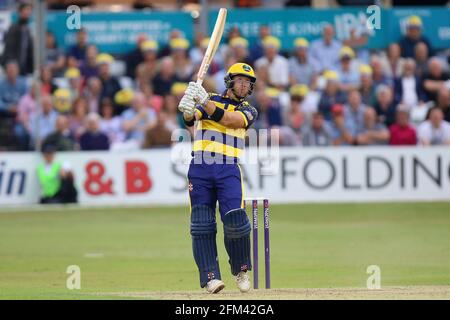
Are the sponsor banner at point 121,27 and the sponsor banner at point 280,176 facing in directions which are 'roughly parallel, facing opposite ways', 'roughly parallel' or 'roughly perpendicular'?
roughly parallel

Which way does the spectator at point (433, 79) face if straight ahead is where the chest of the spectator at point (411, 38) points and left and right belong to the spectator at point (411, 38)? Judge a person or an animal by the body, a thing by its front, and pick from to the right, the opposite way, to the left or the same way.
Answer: the same way

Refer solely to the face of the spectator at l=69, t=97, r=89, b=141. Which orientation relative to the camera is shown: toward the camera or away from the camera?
toward the camera

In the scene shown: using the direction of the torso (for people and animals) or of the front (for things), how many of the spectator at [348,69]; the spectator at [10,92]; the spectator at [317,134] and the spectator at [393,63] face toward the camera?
4

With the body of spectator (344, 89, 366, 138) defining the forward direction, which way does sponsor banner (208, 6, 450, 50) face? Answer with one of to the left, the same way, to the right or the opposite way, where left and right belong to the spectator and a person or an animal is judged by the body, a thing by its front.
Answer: the same way

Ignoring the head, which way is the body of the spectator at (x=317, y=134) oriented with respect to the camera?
toward the camera

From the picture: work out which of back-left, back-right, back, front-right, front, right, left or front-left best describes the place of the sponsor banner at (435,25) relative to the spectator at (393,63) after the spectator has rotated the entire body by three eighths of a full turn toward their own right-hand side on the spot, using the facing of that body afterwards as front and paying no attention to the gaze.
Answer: right

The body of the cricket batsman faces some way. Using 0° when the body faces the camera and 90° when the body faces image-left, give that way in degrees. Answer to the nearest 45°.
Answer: approximately 0°

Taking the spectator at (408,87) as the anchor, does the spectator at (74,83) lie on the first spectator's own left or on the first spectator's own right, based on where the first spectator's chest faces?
on the first spectator's own right

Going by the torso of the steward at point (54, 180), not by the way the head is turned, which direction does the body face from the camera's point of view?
toward the camera
